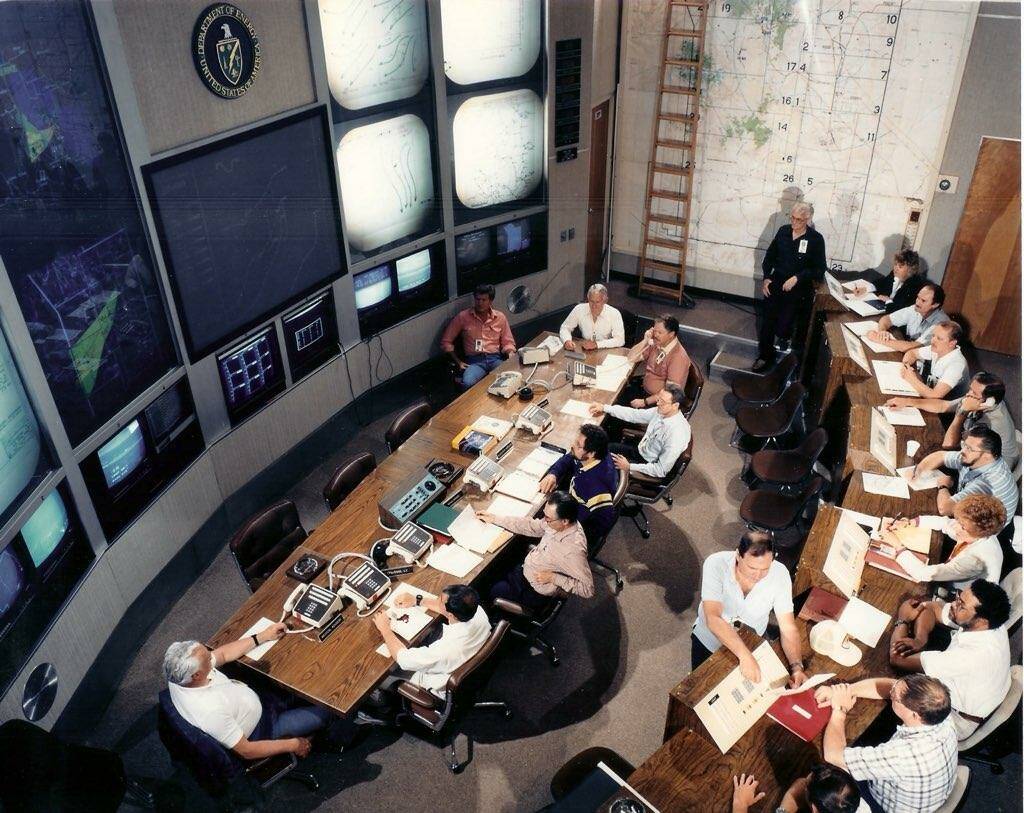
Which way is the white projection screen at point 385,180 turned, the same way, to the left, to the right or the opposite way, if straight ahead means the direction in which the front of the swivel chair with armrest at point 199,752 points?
to the right

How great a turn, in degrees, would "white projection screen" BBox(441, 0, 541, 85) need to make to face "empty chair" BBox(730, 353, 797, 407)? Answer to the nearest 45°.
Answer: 0° — it already faces it

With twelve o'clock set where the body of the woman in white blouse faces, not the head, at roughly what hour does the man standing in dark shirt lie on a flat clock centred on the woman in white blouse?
The man standing in dark shirt is roughly at 2 o'clock from the woman in white blouse.

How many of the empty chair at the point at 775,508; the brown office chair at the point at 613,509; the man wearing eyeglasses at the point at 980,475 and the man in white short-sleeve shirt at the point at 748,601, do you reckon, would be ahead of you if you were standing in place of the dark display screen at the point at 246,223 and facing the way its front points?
4

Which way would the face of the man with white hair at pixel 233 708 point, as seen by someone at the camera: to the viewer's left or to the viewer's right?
to the viewer's right

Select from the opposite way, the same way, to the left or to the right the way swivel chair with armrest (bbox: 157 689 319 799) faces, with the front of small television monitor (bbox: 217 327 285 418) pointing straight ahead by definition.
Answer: to the left

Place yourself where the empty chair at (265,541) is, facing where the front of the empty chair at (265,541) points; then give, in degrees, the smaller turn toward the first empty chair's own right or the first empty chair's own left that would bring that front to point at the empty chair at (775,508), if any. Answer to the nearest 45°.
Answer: approximately 45° to the first empty chair's own left

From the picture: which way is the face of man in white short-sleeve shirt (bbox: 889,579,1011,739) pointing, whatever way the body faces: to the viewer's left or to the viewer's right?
to the viewer's left

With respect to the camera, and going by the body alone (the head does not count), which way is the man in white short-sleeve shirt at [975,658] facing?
to the viewer's left

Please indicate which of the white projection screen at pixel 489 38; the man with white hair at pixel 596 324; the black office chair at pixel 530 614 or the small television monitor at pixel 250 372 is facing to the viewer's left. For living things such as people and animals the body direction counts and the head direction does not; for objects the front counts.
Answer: the black office chair

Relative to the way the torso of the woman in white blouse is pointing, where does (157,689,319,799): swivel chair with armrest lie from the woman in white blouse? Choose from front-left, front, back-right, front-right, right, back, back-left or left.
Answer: front-left

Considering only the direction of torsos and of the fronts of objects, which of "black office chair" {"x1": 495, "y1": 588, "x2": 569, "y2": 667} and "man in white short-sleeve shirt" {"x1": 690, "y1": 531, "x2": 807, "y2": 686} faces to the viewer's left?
the black office chair
